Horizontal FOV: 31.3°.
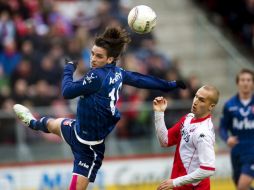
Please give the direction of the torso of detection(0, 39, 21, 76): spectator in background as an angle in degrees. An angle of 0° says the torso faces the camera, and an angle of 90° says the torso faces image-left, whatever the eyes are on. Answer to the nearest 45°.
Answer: approximately 0°

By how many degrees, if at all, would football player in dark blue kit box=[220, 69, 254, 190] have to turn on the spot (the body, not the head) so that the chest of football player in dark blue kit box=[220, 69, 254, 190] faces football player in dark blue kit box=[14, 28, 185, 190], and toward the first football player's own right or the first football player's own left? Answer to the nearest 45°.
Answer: approximately 45° to the first football player's own right

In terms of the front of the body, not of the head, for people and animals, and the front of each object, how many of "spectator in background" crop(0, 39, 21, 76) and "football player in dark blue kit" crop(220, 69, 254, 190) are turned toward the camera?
2

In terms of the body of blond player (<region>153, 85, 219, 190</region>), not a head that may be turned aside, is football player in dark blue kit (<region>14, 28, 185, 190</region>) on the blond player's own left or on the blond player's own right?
on the blond player's own right

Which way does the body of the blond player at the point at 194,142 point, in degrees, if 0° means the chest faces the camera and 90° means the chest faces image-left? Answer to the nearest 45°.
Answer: approximately 45°

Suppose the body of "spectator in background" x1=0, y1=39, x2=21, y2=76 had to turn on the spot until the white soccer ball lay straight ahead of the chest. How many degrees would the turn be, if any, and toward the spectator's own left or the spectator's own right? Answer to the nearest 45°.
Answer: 0° — they already face it
